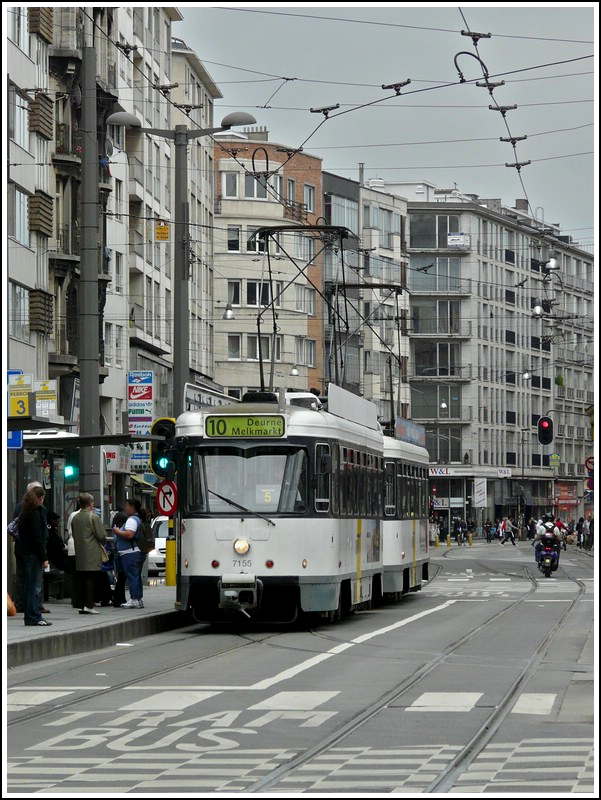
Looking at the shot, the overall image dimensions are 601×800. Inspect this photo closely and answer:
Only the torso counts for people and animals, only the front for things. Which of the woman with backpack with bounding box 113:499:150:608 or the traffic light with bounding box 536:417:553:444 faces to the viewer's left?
the woman with backpack

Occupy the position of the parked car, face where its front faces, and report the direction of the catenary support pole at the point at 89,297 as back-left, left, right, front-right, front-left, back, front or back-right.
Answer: front

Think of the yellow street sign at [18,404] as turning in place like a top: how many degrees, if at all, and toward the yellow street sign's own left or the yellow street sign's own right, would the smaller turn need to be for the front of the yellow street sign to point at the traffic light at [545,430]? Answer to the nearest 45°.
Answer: approximately 135° to the yellow street sign's own left

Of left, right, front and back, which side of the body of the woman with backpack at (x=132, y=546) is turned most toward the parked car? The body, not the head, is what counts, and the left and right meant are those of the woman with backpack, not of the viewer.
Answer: right

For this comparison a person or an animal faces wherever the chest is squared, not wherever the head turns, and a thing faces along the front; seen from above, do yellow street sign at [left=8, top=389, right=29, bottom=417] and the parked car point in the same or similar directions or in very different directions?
same or similar directions

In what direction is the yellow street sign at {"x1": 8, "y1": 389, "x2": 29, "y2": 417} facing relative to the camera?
toward the camera

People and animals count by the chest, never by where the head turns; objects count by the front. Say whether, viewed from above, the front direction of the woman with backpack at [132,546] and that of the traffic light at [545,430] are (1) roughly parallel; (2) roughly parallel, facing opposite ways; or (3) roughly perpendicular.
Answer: roughly perpendicular

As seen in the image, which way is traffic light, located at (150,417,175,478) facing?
toward the camera

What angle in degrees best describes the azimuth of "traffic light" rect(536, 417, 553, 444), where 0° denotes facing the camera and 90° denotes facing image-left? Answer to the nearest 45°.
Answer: approximately 0°

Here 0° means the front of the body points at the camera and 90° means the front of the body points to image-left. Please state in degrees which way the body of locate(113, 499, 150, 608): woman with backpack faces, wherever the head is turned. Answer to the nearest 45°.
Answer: approximately 90°

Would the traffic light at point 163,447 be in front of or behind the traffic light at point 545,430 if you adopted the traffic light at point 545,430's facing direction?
in front

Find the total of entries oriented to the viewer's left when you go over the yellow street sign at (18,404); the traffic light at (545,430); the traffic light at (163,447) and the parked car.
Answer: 0
